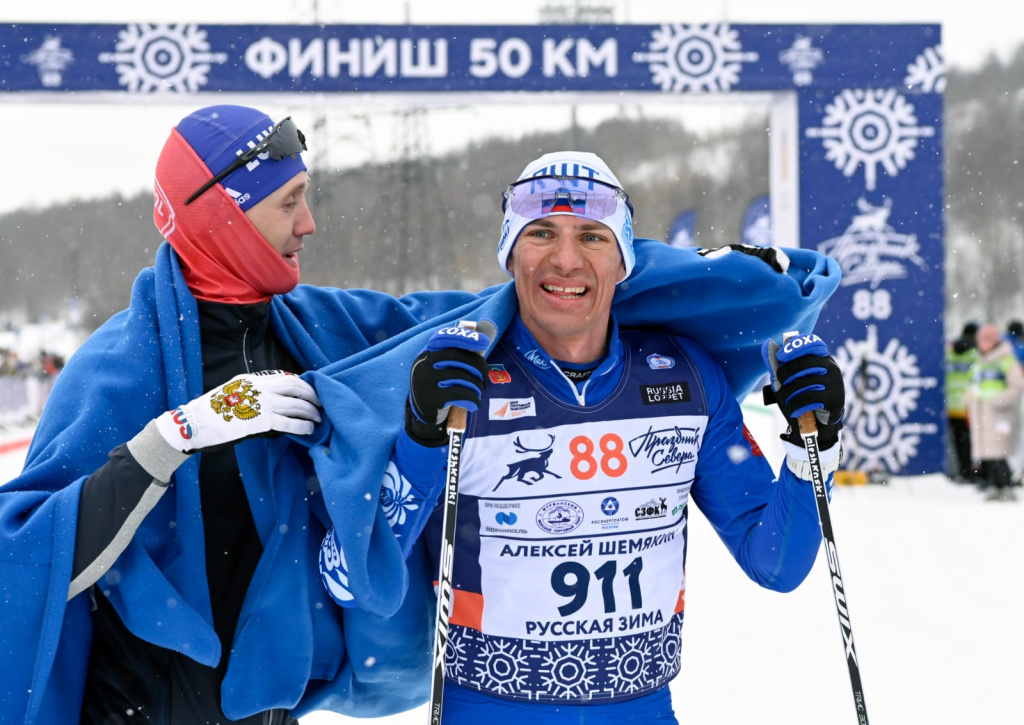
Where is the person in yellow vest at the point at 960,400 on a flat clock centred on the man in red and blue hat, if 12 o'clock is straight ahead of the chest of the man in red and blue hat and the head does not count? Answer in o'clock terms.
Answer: The person in yellow vest is roughly at 9 o'clock from the man in red and blue hat.

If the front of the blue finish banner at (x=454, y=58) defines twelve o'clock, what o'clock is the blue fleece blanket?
The blue fleece blanket is roughly at 12 o'clock from the blue finish banner.

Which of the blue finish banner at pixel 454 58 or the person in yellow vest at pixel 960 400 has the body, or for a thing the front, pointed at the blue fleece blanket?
the blue finish banner

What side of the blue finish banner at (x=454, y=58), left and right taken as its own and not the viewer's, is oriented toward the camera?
front

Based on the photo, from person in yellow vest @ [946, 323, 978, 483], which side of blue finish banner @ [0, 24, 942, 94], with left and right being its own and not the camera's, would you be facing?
left

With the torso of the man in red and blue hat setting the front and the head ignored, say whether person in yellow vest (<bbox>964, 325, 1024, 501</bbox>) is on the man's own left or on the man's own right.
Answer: on the man's own left

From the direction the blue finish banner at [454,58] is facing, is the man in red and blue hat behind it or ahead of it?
ahead

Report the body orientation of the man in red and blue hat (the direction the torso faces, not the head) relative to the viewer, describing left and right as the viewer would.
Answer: facing the viewer and to the right of the viewer

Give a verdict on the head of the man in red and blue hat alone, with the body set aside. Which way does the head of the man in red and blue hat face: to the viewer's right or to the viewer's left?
to the viewer's right

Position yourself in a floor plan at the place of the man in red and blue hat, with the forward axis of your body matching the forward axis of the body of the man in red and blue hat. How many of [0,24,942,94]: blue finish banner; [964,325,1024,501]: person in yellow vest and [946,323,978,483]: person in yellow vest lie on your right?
0
